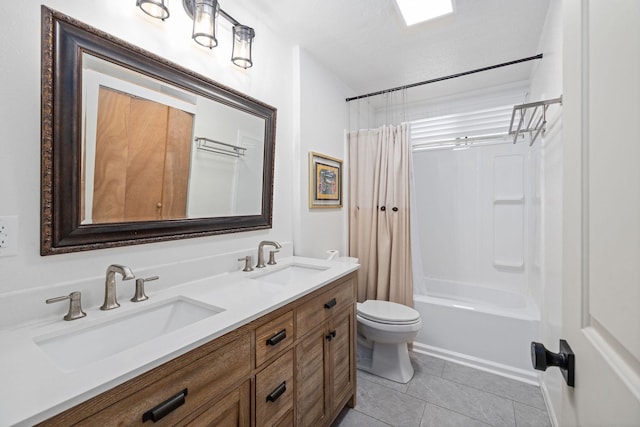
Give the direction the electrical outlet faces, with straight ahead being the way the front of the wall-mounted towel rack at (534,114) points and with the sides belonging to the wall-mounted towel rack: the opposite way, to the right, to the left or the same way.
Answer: the opposite way

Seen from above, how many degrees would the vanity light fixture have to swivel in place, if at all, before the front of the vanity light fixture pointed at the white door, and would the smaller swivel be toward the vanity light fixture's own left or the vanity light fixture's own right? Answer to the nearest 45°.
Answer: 0° — it already faces it

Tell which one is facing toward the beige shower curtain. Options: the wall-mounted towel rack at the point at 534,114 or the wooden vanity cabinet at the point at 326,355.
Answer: the wall-mounted towel rack

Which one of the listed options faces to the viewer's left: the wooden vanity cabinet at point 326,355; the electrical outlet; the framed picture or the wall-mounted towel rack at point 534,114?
the wall-mounted towel rack

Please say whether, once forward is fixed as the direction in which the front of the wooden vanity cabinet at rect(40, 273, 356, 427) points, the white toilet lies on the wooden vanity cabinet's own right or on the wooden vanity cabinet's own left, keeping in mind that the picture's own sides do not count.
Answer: on the wooden vanity cabinet's own left

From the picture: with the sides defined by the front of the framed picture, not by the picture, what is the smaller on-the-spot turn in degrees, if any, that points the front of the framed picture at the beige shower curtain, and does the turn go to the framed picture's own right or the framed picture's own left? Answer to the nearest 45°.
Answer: approximately 45° to the framed picture's own left

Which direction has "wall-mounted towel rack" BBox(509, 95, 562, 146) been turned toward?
to the viewer's left

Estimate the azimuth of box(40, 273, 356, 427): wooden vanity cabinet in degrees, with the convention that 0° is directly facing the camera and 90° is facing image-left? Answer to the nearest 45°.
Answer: approximately 315°
